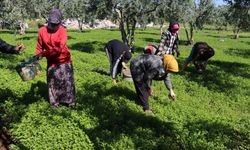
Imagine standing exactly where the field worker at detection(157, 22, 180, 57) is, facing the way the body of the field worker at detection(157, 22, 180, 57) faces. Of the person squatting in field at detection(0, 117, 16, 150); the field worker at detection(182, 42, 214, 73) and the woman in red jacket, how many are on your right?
2

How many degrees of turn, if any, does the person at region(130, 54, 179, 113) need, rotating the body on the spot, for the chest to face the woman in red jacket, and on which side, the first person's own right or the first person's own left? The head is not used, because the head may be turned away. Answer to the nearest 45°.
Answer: approximately 180°

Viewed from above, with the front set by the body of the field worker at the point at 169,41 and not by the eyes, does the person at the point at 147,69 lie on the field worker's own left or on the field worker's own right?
on the field worker's own right

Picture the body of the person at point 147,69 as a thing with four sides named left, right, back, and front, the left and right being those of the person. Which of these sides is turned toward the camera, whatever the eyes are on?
right
